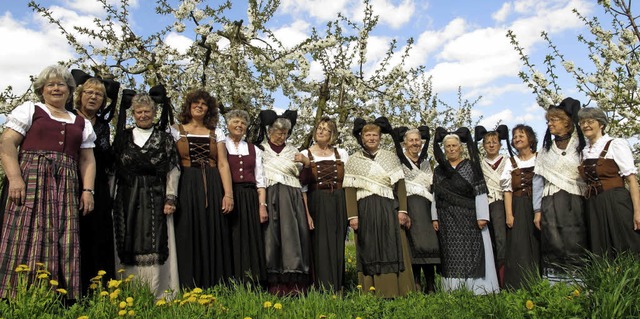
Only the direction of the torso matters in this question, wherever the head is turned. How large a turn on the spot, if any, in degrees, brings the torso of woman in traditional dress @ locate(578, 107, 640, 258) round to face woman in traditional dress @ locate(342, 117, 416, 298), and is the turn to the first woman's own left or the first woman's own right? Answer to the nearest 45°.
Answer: approximately 45° to the first woman's own right

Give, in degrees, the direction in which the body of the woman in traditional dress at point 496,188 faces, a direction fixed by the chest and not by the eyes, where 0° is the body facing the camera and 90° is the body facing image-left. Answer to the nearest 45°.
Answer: approximately 0°

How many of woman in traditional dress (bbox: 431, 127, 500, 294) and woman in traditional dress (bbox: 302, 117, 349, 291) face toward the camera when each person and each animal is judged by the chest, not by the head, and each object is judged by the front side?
2

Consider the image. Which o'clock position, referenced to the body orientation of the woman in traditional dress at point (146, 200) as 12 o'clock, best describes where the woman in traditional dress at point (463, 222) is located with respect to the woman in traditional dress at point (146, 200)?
the woman in traditional dress at point (463, 222) is roughly at 9 o'clock from the woman in traditional dress at point (146, 200).

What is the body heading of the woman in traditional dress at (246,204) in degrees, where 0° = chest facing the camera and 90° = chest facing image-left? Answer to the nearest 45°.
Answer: approximately 0°

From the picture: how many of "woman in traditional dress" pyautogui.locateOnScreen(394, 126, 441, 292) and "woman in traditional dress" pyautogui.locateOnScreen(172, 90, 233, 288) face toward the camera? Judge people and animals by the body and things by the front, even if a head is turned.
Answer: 2

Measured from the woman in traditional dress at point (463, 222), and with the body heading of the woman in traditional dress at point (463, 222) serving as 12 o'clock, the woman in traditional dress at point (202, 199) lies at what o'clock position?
the woman in traditional dress at point (202, 199) is roughly at 2 o'clock from the woman in traditional dress at point (463, 222).

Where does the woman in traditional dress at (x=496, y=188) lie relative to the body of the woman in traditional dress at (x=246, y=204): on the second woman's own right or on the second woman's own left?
on the second woman's own left
